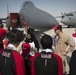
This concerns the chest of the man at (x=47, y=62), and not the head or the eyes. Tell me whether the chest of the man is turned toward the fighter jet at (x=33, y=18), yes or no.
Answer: yes

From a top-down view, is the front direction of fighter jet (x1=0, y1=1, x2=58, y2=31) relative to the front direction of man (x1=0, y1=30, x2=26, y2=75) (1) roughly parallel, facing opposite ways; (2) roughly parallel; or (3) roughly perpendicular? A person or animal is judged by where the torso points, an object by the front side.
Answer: roughly perpendicular

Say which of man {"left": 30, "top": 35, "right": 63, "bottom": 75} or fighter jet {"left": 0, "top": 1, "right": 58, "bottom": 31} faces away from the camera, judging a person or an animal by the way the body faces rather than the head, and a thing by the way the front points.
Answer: the man

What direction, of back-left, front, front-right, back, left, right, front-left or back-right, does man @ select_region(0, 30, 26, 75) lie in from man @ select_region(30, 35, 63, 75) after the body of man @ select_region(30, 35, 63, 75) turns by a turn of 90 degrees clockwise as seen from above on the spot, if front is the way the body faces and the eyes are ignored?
back

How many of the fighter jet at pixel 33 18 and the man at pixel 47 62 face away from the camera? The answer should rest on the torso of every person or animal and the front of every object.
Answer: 1

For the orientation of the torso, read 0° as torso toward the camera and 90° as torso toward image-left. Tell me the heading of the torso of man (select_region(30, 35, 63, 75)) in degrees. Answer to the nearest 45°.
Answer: approximately 180°
